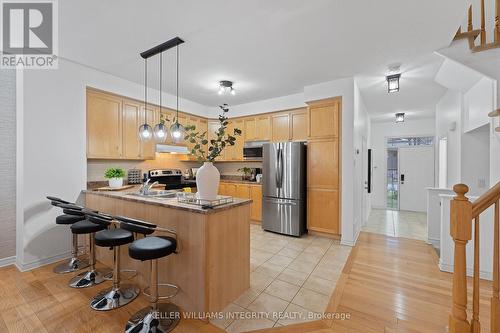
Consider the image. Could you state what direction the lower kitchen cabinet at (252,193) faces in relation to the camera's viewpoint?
facing the viewer and to the left of the viewer

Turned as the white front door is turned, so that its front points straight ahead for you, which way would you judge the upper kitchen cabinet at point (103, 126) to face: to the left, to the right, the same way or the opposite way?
to the left

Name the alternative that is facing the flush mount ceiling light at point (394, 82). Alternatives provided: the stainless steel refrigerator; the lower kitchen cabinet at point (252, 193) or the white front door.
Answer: the white front door

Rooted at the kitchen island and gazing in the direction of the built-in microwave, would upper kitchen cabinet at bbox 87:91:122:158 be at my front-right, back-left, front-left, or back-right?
front-left

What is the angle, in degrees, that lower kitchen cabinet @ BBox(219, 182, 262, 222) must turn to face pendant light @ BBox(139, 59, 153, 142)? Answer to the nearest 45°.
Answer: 0° — it already faces it

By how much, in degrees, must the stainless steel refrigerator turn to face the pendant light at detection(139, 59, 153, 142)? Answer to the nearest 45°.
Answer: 0° — it already faces it

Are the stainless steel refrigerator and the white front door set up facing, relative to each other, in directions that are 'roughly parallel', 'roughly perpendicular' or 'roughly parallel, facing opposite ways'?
roughly parallel

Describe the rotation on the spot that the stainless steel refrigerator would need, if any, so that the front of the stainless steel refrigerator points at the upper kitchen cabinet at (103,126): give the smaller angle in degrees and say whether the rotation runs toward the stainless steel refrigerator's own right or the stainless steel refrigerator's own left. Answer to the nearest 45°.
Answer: approximately 45° to the stainless steel refrigerator's own right

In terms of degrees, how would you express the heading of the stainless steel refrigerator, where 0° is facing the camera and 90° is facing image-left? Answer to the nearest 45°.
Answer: approximately 45°

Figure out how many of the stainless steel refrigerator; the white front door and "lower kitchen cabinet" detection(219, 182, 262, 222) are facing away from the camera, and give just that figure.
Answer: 0

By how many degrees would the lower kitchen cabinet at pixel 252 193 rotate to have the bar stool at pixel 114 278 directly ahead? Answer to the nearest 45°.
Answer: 0° — it already faces it

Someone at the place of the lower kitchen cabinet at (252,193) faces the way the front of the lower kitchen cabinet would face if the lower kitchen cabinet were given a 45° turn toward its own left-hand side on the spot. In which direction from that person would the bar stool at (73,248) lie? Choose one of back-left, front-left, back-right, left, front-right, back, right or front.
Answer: front-right

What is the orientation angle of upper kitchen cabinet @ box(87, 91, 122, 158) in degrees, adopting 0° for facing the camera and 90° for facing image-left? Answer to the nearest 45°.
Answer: approximately 315°

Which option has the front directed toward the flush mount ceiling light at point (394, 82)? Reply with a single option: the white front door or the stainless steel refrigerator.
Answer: the white front door

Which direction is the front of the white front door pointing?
toward the camera

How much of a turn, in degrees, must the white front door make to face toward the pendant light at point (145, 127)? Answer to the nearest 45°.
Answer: approximately 45° to its right

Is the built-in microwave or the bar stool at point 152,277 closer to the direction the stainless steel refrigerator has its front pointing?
the bar stool

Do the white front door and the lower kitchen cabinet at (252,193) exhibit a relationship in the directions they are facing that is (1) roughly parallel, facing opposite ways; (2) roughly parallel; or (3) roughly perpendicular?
roughly parallel
